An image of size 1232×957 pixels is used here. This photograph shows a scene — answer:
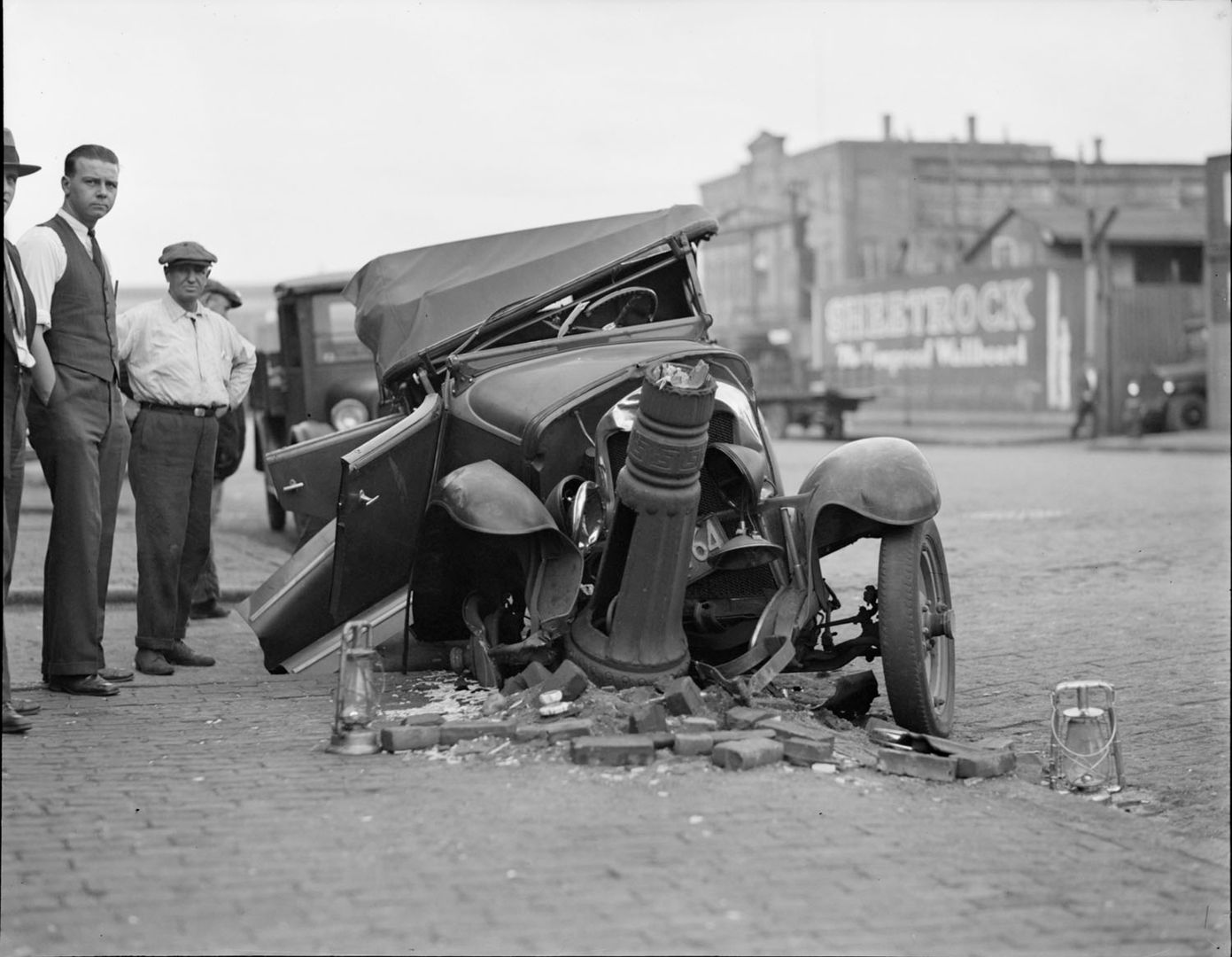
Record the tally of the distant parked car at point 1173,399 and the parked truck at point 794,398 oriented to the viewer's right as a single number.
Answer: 0

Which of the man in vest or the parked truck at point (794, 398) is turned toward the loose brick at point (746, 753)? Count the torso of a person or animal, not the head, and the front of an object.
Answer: the man in vest

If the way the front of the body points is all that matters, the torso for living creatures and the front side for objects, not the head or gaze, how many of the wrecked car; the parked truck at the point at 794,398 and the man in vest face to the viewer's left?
1

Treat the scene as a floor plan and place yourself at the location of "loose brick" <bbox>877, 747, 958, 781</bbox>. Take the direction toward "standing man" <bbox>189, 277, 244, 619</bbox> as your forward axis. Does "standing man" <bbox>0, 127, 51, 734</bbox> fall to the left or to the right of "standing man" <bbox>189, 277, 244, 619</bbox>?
left

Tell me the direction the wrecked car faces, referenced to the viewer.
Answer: facing the viewer and to the right of the viewer

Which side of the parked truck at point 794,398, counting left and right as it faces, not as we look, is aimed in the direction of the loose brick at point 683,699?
left

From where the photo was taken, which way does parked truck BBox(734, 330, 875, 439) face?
to the viewer's left

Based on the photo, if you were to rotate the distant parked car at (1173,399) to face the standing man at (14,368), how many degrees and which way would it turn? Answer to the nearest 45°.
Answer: approximately 45° to its left

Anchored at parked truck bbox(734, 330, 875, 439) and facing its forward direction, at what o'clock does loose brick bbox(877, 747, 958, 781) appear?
The loose brick is roughly at 9 o'clock from the parked truck.

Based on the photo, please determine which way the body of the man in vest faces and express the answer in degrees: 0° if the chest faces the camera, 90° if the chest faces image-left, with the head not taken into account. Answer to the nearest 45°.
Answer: approximately 315°

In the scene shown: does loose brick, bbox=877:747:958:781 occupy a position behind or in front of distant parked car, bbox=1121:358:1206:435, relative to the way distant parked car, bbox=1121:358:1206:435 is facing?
in front
